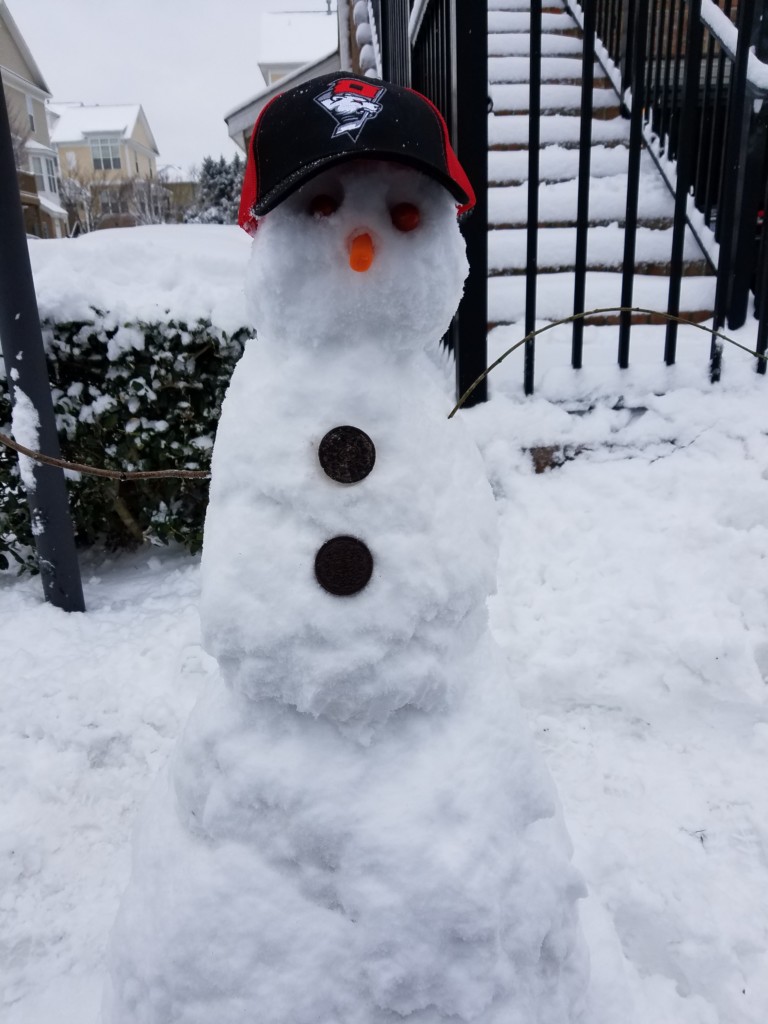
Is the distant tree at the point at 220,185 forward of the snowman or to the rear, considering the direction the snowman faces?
to the rear

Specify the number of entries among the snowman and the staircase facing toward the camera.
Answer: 2

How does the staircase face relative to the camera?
toward the camera

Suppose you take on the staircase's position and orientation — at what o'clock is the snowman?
The snowman is roughly at 12 o'clock from the staircase.

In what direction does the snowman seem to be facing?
toward the camera

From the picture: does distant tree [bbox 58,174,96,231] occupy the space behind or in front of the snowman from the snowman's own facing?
behind

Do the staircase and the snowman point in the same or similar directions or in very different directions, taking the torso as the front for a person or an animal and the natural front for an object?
same or similar directions

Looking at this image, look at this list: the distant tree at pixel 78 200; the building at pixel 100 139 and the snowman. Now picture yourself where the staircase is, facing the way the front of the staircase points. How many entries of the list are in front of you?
1

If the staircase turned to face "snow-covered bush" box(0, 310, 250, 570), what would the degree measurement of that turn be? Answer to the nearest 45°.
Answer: approximately 45° to its right

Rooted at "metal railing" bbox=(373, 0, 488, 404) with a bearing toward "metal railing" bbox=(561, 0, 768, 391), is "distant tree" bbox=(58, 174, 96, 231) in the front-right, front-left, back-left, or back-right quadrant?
back-left

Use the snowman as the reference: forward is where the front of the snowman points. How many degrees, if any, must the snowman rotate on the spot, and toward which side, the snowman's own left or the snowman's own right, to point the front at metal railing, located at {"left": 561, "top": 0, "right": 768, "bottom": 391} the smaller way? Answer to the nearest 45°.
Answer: approximately 135° to the snowman's own left

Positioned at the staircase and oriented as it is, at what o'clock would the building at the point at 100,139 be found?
The building is roughly at 5 o'clock from the staircase.

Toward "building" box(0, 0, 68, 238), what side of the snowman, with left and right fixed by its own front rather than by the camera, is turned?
back
